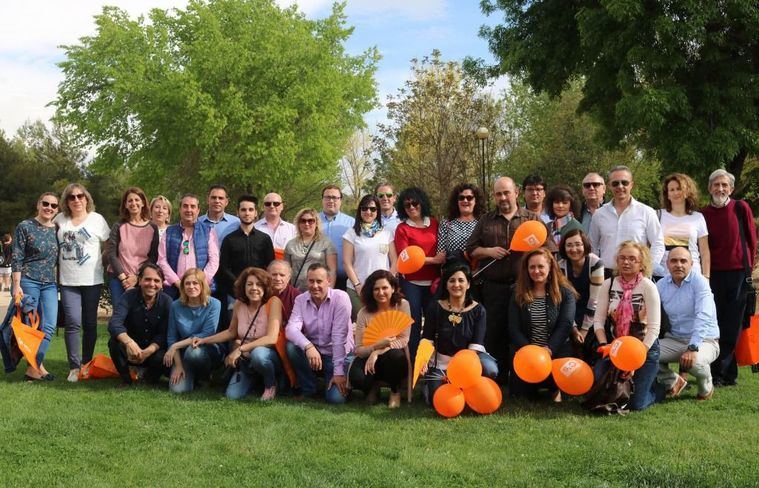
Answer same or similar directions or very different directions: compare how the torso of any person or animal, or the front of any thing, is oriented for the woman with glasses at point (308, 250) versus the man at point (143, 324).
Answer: same or similar directions

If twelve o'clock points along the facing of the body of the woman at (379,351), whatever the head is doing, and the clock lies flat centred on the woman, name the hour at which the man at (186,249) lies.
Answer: The man is roughly at 4 o'clock from the woman.

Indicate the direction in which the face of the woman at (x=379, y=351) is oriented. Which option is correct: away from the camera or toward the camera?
toward the camera

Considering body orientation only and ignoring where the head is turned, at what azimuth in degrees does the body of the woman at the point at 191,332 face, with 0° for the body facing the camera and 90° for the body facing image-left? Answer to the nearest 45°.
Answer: approximately 0°

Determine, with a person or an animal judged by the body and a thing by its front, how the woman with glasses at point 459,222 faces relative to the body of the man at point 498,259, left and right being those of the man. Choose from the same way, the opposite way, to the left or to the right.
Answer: the same way

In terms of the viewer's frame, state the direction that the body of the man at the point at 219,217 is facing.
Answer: toward the camera

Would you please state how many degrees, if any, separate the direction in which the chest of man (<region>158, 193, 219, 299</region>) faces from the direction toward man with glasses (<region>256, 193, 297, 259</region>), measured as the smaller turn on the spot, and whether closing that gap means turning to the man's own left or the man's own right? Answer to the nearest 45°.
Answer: approximately 90° to the man's own left

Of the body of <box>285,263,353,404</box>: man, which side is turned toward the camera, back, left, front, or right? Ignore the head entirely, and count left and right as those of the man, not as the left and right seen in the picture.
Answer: front

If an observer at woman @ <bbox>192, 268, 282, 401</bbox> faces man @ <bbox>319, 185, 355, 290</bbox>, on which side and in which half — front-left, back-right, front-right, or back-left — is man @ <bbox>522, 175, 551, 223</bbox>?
front-right

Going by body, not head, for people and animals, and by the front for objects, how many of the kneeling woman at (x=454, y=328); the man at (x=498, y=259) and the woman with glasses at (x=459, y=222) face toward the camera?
3

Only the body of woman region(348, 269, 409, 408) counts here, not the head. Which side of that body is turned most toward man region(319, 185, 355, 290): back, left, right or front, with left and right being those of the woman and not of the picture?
back

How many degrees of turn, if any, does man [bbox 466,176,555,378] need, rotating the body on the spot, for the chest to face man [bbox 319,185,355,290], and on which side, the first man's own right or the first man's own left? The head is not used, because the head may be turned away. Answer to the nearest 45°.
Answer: approximately 135° to the first man's own right
